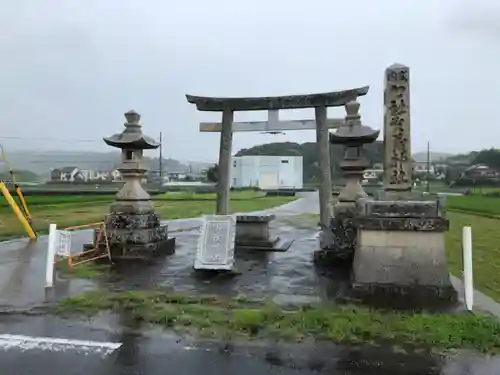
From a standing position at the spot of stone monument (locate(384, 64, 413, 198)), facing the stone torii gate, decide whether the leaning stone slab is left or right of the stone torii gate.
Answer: left

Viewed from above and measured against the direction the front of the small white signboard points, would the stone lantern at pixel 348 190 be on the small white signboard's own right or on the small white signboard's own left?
on the small white signboard's own left

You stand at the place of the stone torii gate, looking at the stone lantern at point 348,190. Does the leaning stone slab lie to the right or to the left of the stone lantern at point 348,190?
right

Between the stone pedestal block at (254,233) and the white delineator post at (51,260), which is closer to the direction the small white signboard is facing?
the white delineator post

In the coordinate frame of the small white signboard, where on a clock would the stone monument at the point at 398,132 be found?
The stone monument is roughly at 10 o'clock from the small white signboard.

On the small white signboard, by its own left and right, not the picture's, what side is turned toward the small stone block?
left

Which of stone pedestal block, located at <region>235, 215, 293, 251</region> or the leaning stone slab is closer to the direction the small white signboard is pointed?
the leaning stone slab

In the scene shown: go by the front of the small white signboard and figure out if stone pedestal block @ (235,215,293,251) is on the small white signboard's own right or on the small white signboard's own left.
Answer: on the small white signboard's own left

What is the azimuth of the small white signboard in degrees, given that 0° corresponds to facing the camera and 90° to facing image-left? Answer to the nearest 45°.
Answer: approximately 0°
